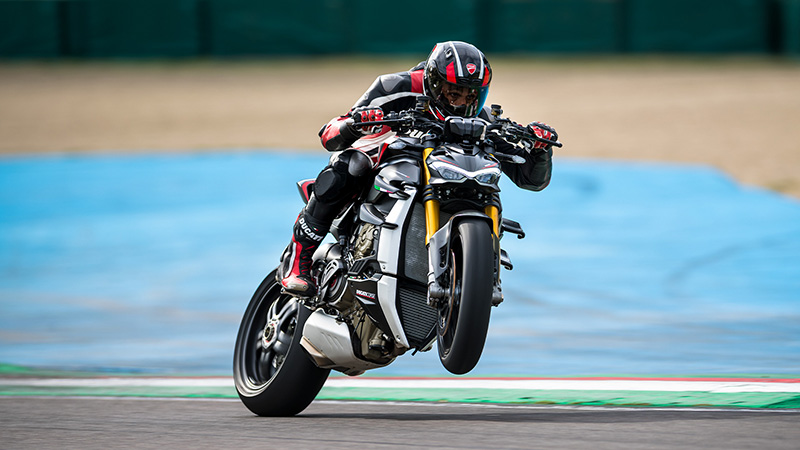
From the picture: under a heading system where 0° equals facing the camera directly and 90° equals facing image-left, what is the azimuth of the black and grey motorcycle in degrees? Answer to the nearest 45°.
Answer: approximately 315°
